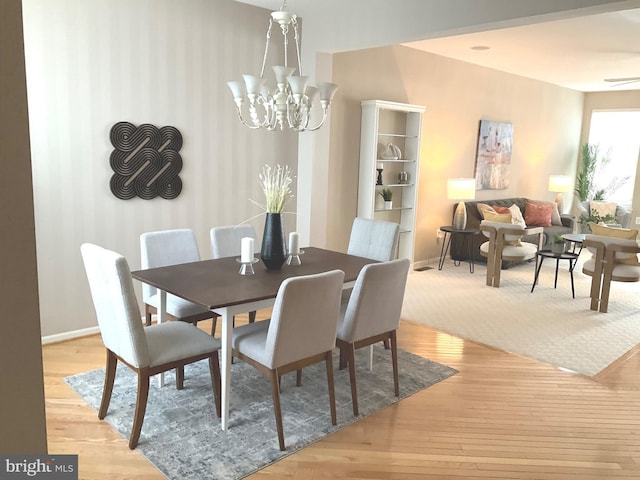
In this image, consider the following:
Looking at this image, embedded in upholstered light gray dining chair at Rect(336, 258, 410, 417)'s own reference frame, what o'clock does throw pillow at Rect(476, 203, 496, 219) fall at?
The throw pillow is roughly at 2 o'clock from the upholstered light gray dining chair.

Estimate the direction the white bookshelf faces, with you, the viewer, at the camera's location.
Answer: facing the viewer and to the right of the viewer

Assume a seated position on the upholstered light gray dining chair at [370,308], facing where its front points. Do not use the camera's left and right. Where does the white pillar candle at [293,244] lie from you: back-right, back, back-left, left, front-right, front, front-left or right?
front

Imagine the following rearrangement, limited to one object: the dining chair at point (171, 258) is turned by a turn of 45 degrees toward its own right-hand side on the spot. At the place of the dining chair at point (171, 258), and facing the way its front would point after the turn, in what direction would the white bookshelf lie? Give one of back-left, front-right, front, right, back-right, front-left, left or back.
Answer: back-left

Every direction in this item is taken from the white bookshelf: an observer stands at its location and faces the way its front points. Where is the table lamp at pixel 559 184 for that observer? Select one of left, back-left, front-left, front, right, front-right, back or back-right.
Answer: left

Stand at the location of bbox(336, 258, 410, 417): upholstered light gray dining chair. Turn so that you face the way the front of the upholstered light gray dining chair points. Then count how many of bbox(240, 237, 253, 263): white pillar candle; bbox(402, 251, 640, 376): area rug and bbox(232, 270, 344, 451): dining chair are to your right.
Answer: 1

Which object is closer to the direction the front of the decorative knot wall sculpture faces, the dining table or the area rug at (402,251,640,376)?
the dining table

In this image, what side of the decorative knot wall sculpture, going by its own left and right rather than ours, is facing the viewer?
front

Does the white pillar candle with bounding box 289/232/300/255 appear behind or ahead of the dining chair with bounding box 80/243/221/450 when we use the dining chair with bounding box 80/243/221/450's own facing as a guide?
ahead

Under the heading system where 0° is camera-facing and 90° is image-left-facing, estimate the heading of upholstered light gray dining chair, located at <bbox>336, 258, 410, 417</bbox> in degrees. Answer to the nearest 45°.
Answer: approximately 135°

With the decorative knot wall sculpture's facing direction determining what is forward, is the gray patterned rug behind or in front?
in front

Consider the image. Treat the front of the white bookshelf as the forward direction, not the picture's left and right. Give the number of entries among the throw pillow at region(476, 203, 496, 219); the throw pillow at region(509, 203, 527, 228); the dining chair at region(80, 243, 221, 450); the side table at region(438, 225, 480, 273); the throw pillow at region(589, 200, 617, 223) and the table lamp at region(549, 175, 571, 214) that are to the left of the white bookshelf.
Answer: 5

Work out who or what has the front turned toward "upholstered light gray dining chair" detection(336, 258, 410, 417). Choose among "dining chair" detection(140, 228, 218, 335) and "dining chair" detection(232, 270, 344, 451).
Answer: "dining chair" detection(140, 228, 218, 335)

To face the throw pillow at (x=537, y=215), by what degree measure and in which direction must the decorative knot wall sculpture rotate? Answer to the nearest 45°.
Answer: approximately 90° to its left

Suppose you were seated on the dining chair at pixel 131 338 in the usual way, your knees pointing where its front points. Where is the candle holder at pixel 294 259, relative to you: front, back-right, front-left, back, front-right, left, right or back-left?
front
